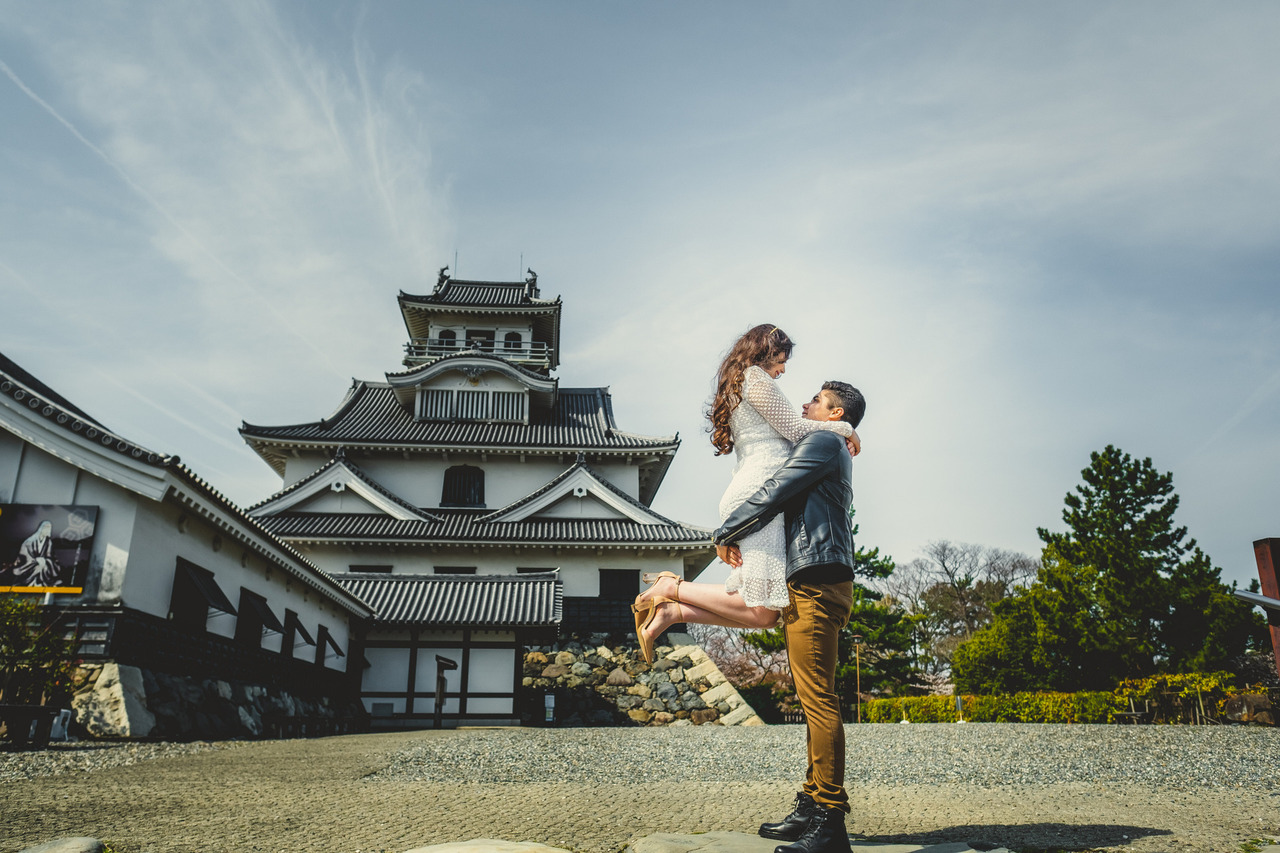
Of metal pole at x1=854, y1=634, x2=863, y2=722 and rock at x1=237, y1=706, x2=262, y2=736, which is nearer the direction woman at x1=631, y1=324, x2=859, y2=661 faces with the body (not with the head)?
the metal pole

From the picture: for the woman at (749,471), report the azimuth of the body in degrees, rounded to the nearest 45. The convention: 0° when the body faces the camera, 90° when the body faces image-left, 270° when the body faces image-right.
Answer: approximately 270°

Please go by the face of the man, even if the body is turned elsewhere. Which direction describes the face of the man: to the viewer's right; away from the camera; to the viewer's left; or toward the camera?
to the viewer's left

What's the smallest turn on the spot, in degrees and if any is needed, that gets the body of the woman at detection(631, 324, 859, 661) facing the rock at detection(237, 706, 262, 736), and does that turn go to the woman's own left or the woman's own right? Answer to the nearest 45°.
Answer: approximately 135° to the woman's own left

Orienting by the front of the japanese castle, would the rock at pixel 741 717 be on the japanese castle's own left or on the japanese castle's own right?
on the japanese castle's own left

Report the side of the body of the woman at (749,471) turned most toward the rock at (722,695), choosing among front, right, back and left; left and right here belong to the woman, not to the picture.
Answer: left

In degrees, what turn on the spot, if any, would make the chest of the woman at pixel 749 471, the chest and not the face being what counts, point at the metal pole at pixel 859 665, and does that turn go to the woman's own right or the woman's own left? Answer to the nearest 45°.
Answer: approximately 90° to the woman's own left

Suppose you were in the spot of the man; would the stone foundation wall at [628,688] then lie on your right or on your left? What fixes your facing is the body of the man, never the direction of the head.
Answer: on your right

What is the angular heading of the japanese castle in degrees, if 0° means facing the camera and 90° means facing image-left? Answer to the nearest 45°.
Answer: approximately 0°

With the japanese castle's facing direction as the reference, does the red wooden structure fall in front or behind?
in front

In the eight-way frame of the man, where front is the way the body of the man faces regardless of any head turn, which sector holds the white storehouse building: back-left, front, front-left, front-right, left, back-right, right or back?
front-right

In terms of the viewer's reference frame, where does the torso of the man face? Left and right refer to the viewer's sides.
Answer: facing to the left of the viewer

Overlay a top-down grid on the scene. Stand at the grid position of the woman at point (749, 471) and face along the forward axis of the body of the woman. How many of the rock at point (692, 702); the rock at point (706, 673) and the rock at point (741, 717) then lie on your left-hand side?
3

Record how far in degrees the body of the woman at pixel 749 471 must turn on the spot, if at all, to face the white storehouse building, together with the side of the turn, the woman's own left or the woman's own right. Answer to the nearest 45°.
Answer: approximately 135° to the woman's own left

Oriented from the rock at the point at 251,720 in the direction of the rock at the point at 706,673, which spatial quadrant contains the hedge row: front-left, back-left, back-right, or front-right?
front-right
